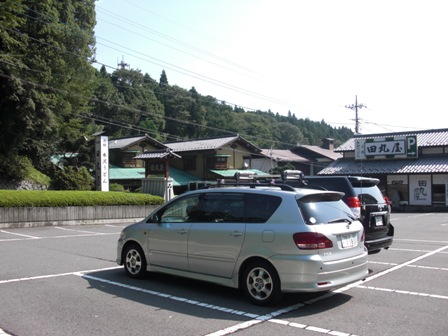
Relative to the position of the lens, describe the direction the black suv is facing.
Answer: facing away from the viewer and to the left of the viewer

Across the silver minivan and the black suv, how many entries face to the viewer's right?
0

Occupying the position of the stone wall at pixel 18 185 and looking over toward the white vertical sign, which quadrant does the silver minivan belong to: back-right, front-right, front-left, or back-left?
front-right

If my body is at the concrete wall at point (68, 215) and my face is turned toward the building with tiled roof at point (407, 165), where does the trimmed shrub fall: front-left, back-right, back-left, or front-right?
front-left

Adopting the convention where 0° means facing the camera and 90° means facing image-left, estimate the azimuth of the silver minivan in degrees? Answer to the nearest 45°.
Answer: approximately 135°

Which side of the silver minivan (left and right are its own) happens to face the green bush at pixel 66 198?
front

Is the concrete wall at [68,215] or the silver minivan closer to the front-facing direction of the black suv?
the concrete wall

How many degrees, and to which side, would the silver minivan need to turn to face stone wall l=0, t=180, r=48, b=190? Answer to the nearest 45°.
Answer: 0° — it already faces it
